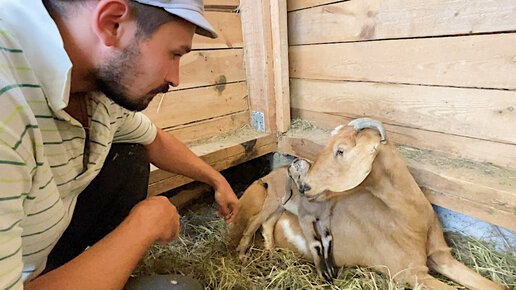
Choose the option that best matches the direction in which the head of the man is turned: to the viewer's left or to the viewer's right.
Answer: to the viewer's right

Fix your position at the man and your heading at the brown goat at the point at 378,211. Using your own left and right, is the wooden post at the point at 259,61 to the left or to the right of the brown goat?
left

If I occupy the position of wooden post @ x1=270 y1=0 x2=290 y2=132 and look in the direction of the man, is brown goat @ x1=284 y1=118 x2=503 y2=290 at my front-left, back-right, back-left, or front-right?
front-left
